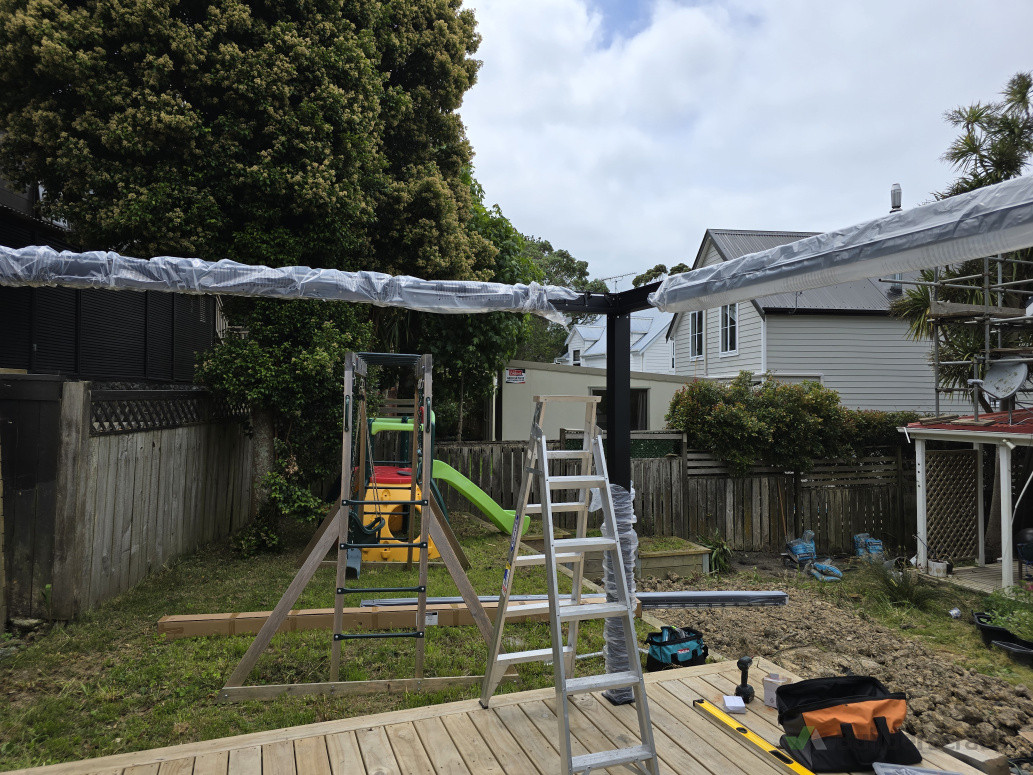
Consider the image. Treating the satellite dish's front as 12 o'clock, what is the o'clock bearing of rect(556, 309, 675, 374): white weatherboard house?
The white weatherboard house is roughly at 3 o'clock from the satellite dish.

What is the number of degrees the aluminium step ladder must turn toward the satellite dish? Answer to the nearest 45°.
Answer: approximately 90° to its left

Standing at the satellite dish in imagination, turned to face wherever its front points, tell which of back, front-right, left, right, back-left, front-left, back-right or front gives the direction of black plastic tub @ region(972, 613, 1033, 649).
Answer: front-left

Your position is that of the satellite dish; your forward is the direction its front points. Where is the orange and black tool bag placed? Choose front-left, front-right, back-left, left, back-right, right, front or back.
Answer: front-left

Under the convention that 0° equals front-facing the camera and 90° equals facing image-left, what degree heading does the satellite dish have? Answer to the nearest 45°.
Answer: approximately 45°

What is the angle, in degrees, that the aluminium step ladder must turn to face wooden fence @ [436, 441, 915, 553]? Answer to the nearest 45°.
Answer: approximately 135° to its left

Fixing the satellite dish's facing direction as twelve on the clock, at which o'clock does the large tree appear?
The large tree is roughly at 12 o'clock from the satellite dish.

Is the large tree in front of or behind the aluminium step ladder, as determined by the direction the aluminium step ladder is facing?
behind
